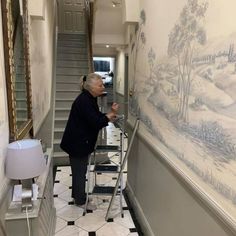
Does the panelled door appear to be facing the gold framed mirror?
yes

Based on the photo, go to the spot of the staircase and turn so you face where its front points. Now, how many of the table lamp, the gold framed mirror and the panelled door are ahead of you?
2

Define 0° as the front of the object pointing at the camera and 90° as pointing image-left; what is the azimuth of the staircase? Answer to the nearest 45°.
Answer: approximately 0°

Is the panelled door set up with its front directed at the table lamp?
yes

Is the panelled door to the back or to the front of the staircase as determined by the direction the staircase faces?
to the back

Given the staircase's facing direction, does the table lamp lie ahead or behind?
ahead

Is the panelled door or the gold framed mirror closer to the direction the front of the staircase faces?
the gold framed mirror

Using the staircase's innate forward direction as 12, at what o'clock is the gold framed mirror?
The gold framed mirror is roughly at 12 o'clock from the staircase.

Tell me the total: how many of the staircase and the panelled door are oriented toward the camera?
2
